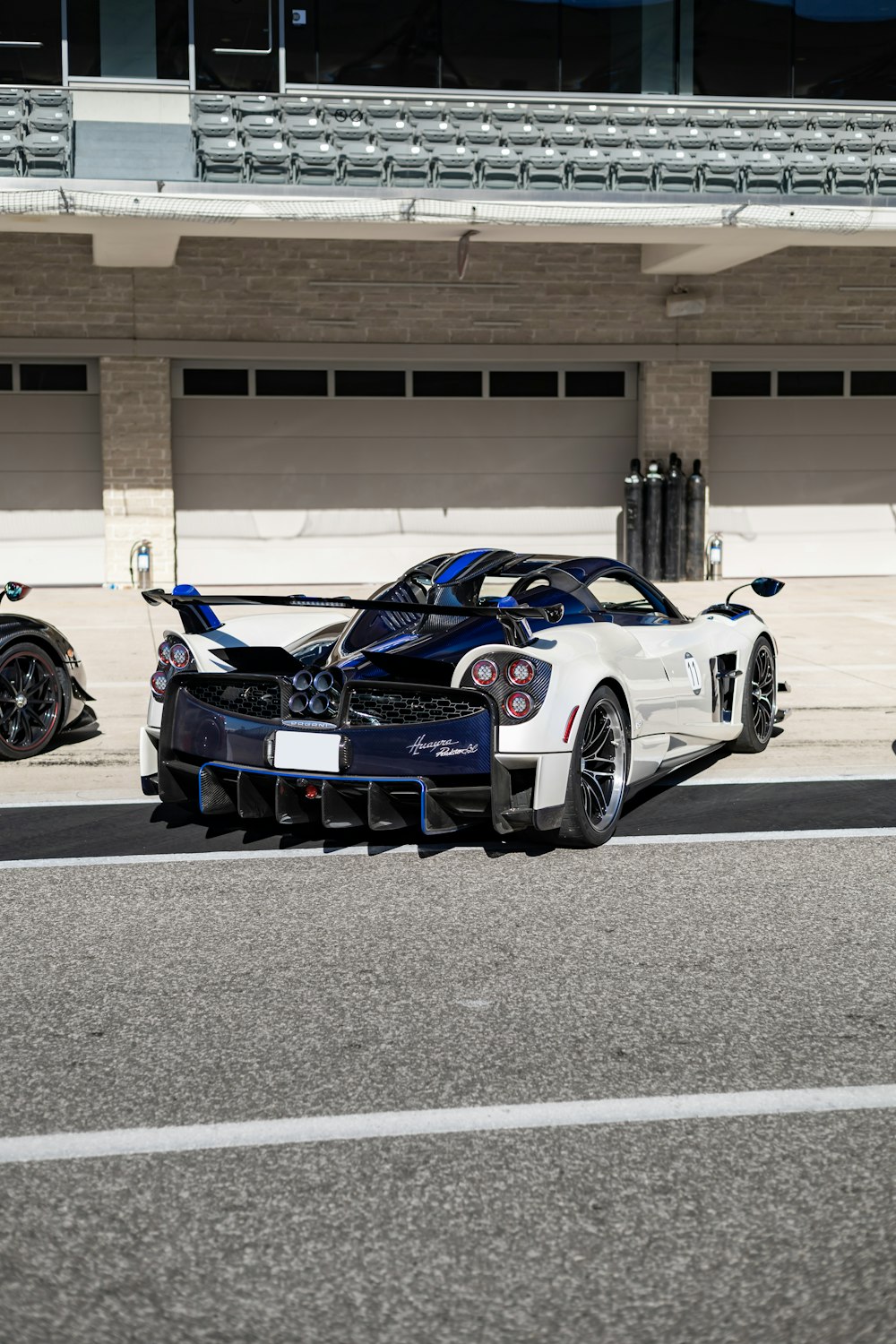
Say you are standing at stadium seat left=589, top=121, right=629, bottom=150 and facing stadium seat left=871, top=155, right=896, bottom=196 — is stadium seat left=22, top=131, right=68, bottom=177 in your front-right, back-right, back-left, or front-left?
back-right

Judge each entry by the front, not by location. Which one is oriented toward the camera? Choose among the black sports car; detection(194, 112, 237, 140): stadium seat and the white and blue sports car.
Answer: the stadium seat

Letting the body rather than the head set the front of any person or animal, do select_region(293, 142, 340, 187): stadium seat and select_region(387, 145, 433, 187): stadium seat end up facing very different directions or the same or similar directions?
same or similar directions

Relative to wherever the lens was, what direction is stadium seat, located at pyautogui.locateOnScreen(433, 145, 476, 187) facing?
facing the viewer

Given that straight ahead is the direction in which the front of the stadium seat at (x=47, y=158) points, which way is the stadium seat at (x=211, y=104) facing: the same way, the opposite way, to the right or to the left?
the same way

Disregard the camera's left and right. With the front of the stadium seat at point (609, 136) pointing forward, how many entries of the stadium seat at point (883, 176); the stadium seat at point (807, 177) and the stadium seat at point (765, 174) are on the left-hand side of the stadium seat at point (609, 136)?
3

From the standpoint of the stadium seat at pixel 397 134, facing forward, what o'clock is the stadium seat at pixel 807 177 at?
the stadium seat at pixel 807 177 is roughly at 9 o'clock from the stadium seat at pixel 397 134.

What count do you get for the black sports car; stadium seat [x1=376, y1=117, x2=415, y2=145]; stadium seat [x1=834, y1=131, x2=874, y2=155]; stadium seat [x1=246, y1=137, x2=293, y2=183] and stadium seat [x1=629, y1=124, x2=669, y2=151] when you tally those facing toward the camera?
4

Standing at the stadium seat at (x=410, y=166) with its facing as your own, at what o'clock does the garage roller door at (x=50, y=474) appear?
The garage roller door is roughly at 3 o'clock from the stadium seat.

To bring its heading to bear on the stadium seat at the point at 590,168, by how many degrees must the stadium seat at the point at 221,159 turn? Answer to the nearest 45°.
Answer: approximately 90° to its left

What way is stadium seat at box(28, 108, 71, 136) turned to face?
toward the camera

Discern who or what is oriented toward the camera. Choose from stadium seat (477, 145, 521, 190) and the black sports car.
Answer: the stadium seat

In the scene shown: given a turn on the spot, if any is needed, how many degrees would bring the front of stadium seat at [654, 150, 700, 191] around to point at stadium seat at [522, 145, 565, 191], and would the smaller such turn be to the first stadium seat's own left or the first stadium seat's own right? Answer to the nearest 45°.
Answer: approximately 90° to the first stadium seat's own right

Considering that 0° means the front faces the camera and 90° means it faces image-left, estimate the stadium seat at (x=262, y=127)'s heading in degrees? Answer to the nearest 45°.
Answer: approximately 0°

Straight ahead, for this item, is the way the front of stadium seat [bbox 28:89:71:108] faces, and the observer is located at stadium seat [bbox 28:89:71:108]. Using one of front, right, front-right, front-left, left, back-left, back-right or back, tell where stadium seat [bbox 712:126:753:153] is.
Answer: left

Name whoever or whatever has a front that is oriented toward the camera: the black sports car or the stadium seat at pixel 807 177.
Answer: the stadium seat

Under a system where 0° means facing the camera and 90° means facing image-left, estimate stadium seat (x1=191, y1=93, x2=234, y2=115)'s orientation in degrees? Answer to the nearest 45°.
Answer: approximately 0°

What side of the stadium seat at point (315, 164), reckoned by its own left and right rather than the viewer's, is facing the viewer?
front

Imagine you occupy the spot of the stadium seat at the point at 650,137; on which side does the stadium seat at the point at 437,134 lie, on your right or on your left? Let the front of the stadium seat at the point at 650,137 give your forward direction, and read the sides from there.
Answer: on your right

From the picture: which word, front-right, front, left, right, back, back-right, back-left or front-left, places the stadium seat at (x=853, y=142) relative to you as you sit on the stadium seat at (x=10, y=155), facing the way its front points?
left

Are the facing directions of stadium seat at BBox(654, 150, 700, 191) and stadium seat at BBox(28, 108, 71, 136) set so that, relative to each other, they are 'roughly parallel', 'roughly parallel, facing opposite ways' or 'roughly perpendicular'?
roughly parallel

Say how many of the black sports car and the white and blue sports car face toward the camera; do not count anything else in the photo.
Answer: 0
